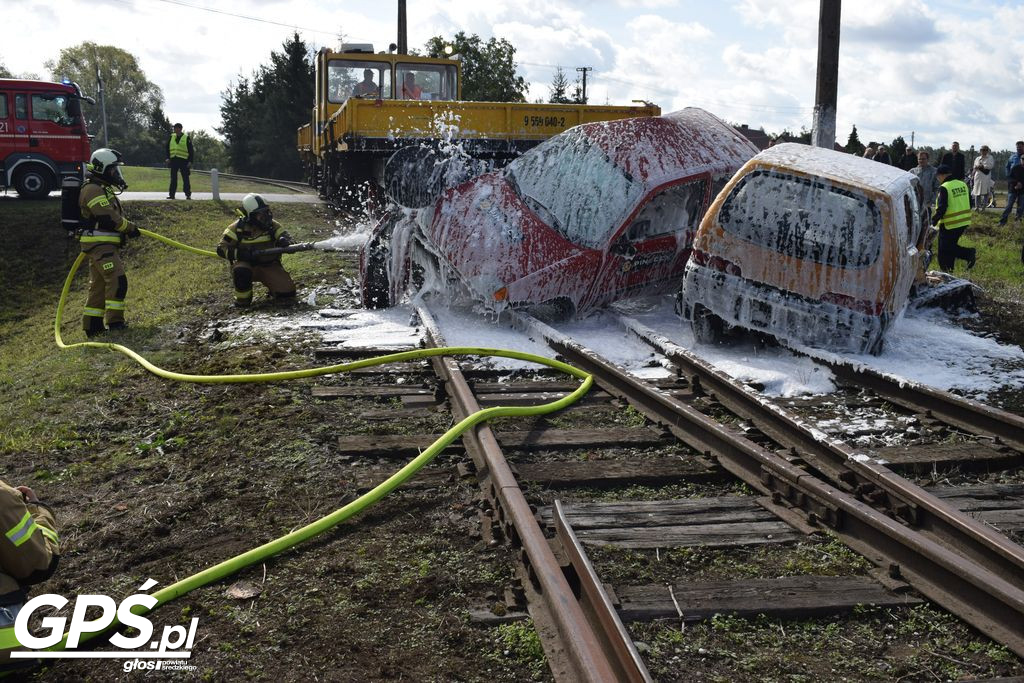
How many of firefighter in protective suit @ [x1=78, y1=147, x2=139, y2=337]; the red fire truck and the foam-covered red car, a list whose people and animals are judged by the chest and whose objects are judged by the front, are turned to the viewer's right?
2

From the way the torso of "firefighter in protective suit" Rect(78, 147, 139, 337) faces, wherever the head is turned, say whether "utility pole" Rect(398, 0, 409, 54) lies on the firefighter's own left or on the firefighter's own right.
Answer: on the firefighter's own left

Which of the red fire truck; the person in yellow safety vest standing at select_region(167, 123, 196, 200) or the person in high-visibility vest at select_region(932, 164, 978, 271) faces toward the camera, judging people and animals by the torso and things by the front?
the person in yellow safety vest standing

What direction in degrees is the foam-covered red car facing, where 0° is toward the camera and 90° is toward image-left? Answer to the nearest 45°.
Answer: approximately 45°

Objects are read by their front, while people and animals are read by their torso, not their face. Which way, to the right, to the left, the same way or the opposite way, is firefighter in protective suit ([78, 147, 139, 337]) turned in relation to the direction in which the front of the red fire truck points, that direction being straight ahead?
the same way

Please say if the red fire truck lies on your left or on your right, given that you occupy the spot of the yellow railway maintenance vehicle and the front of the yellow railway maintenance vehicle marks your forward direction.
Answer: on your right

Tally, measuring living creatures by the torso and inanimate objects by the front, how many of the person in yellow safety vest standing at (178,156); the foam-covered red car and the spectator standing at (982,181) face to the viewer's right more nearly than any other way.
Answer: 0

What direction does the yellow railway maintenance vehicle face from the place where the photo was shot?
facing the viewer and to the left of the viewer

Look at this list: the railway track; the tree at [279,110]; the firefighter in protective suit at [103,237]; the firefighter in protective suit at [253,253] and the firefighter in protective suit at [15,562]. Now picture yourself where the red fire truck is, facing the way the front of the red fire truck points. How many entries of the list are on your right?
4

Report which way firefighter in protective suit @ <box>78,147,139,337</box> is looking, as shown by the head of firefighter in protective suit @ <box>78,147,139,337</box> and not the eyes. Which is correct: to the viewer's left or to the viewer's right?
to the viewer's right

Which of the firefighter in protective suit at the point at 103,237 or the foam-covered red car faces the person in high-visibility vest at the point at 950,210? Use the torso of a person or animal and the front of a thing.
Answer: the firefighter in protective suit

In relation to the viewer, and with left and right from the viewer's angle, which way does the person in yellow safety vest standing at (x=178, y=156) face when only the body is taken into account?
facing the viewer

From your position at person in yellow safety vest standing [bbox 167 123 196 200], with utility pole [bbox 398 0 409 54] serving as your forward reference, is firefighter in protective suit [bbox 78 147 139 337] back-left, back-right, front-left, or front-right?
back-right

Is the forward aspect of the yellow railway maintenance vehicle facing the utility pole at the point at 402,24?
no

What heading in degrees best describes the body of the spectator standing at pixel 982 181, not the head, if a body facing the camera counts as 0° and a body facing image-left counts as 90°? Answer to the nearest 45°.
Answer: approximately 45°

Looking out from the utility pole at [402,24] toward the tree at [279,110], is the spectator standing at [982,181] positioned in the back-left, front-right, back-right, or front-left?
back-right

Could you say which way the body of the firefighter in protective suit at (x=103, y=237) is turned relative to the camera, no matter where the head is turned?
to the viewer's right

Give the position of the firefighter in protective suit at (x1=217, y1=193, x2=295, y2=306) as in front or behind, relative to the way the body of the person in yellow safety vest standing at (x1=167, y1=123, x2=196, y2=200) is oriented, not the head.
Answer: in front

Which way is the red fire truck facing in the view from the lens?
facing to the right of the viewer
